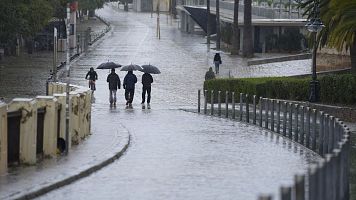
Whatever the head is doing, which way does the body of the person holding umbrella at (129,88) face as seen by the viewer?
away from the camera

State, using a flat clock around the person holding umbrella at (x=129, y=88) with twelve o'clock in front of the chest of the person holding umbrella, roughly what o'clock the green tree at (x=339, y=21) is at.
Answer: The green tree is roughly at 3 o'clock from the person holding umbrella.

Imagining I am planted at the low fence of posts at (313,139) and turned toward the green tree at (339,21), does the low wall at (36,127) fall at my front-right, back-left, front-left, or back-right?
back-left

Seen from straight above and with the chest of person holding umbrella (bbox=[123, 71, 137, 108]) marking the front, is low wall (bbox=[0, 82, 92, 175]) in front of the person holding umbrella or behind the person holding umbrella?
behind

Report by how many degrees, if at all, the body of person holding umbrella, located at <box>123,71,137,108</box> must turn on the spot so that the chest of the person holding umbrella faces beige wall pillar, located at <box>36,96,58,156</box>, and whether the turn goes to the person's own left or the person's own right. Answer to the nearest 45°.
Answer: approximately 180°

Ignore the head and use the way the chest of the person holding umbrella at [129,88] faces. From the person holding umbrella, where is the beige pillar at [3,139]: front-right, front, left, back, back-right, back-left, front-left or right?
back

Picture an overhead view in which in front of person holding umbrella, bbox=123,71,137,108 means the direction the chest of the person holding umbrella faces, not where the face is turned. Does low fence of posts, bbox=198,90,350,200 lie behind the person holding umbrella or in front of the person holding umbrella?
behind
